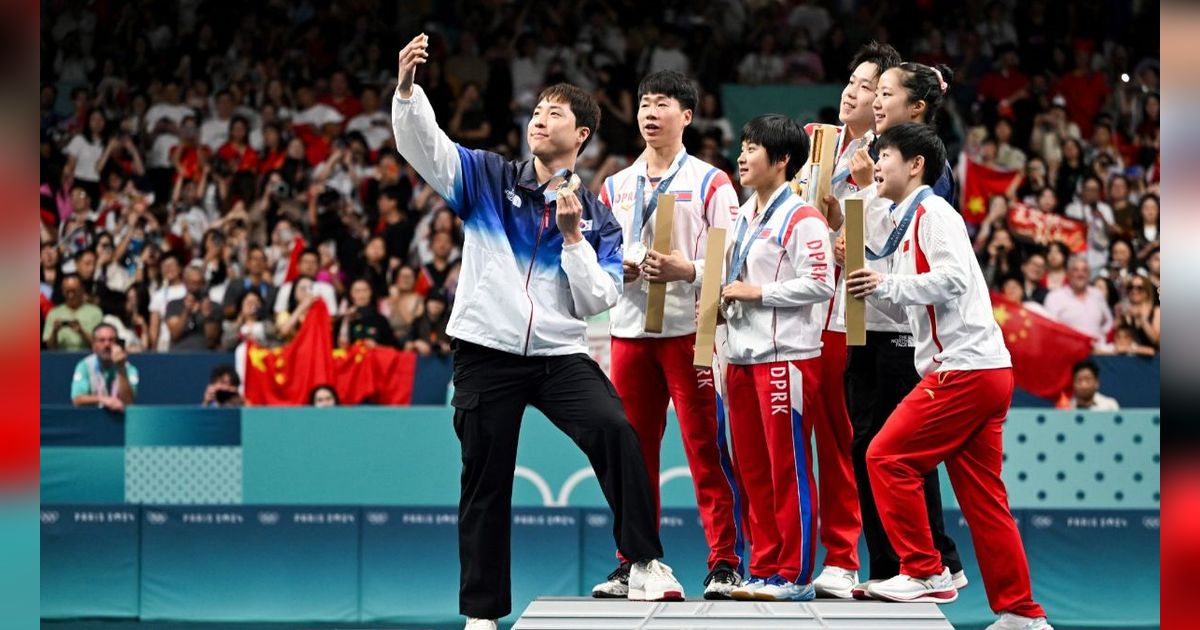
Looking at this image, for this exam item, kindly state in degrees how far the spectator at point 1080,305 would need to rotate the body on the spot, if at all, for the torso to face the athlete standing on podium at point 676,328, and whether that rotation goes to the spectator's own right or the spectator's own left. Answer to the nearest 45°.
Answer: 0° — they already face them

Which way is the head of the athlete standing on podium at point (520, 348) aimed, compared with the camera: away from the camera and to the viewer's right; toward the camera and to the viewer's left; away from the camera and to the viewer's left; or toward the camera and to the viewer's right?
toward the camera and to the viewer's left

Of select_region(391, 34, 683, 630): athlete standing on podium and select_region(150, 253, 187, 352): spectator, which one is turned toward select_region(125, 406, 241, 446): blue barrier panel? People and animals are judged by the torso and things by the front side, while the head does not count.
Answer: the spectator

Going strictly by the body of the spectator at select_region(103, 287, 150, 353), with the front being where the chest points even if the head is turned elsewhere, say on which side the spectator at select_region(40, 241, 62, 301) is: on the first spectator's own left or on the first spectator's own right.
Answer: on the first spectator's own right

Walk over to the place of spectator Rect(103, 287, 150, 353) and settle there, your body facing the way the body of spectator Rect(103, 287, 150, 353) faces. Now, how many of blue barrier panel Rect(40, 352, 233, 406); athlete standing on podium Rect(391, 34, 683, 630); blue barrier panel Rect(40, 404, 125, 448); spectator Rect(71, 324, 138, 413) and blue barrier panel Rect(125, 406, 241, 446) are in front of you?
5

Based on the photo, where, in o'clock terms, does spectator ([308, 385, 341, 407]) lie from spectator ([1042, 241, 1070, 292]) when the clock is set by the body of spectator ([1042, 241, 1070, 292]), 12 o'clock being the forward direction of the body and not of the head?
spectator ([308, 385, 341, 407]) is roughly at 2 o'clock from spectator ([1042, 241, 1070, 292]).

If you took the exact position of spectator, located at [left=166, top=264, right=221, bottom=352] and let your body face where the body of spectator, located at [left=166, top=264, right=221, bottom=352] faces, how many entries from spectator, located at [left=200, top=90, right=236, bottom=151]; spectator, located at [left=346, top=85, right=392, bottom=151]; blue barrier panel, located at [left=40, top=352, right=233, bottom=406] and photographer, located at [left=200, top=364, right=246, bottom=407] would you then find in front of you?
2

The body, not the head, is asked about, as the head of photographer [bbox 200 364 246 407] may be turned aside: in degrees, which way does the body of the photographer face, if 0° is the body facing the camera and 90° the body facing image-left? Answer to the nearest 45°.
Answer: approximately 0°

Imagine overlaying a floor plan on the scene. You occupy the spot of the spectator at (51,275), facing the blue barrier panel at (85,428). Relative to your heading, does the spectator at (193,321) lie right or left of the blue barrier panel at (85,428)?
left

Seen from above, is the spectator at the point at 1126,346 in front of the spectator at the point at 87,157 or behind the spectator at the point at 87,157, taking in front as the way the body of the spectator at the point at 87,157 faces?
in front
